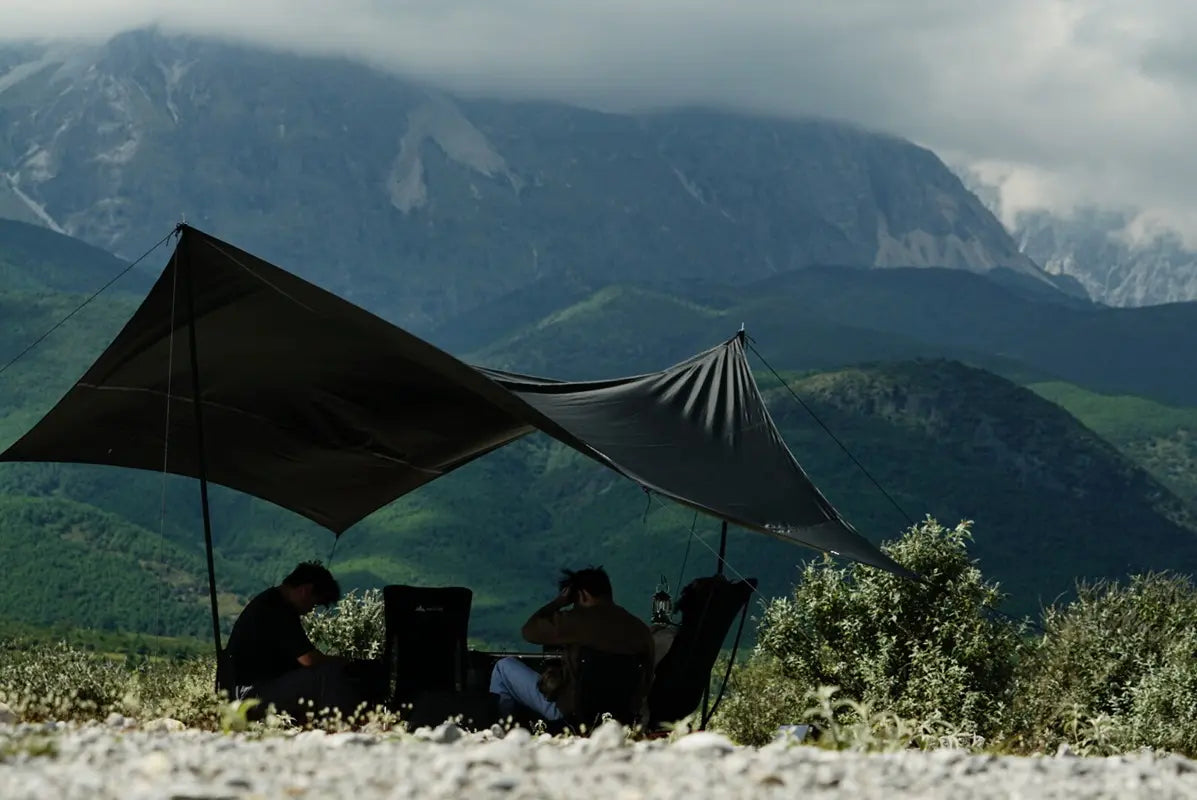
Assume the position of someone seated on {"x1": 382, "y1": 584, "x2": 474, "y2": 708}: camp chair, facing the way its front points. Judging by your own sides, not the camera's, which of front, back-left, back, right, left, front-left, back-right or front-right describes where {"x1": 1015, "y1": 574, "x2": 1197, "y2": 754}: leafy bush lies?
front-right

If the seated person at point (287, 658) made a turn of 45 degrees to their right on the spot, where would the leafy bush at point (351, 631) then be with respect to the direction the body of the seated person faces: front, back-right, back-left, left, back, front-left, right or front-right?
back-left

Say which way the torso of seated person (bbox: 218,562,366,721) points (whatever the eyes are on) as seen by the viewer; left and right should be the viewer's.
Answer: facing to the right of the viewer

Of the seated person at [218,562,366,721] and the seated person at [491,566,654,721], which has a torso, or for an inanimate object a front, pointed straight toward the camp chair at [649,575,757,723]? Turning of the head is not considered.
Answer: the seated person at [218,562,366,721]

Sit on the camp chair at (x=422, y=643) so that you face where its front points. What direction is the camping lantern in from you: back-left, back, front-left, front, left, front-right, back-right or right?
front-right

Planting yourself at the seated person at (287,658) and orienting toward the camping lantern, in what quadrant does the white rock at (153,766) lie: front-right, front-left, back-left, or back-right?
back-right

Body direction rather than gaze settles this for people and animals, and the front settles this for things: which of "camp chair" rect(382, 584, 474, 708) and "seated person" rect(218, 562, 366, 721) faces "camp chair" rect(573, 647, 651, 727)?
the seated person

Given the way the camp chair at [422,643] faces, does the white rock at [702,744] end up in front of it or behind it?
behind

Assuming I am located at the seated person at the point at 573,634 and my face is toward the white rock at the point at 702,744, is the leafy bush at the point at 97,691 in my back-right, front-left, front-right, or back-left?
back-right

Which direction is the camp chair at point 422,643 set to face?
away from the camera

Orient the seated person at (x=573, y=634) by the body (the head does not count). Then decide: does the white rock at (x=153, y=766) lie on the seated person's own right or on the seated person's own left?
on the seated person's own left

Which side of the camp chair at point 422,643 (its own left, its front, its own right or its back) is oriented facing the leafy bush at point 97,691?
left

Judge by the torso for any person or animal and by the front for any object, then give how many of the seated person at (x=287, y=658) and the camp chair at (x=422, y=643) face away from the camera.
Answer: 1

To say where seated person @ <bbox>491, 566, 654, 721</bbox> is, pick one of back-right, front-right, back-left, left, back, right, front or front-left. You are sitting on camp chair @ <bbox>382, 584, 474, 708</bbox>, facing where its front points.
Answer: back-right

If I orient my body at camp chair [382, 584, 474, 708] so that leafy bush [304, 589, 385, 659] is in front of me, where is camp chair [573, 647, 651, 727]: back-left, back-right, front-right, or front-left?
back-right

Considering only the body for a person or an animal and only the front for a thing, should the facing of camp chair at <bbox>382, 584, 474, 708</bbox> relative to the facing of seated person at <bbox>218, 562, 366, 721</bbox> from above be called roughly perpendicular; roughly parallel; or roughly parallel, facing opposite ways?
roughly perpendicular

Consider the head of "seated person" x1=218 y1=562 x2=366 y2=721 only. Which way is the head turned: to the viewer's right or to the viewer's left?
to the viewer's right
